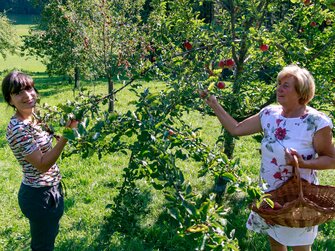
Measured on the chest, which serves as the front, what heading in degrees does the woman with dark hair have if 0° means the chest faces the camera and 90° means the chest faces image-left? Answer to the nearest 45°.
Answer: approximately 270°

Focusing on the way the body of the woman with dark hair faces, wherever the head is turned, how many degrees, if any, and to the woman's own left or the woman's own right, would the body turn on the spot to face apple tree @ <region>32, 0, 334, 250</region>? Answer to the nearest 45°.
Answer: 0° — they already face it

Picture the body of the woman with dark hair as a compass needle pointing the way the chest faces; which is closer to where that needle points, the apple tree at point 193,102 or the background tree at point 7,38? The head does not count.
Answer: the apple tree

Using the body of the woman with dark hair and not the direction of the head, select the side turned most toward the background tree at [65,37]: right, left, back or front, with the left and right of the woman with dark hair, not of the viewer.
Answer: left

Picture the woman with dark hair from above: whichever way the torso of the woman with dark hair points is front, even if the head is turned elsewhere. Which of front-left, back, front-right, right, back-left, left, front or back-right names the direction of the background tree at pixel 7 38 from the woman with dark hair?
left

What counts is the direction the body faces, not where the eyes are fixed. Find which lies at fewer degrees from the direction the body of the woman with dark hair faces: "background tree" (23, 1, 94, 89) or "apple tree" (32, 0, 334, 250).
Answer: the apple tree
